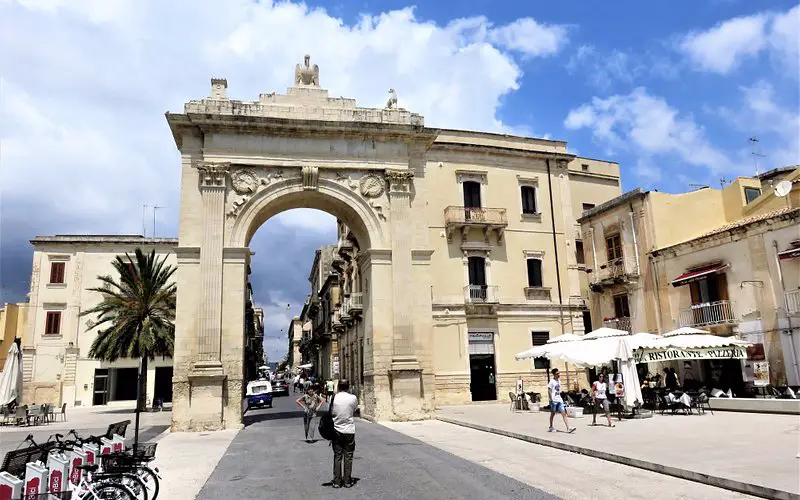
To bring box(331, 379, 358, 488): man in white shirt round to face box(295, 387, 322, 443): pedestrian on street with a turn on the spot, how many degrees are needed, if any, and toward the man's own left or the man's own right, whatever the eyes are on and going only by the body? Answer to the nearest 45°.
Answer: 0° — they already face them

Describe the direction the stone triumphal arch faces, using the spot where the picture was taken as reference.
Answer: facing the viewer

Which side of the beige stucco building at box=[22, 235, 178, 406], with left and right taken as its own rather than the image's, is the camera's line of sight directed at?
front

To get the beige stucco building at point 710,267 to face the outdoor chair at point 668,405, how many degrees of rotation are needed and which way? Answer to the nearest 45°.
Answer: approximately 45° to its left

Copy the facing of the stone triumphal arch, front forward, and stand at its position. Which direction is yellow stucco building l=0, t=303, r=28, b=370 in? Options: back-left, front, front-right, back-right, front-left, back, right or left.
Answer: back-right

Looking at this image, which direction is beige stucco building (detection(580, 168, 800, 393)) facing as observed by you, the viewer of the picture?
facing the viewer and to the left of the viewer

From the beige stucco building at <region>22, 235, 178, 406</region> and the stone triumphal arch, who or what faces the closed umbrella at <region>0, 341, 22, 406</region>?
the beige stucco building

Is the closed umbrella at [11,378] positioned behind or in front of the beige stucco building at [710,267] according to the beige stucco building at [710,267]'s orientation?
in front

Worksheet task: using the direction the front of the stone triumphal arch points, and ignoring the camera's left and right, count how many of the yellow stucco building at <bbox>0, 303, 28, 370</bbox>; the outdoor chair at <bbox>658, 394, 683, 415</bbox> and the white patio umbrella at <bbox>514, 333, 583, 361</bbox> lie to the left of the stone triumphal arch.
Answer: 2

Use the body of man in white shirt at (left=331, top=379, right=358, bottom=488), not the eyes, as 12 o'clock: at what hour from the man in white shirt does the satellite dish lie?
The satellite dish is roughly at 2 o'clock from the man in white shirt.

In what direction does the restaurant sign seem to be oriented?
toward the camera

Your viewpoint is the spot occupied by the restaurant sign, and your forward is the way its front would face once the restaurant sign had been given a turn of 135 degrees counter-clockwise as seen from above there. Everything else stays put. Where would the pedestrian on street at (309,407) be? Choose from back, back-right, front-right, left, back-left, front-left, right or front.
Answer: back

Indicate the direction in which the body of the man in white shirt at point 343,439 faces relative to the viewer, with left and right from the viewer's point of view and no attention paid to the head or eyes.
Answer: facing away from the viewer

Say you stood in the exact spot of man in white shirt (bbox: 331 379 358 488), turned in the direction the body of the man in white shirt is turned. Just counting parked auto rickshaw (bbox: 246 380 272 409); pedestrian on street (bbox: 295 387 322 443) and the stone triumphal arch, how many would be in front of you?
3
